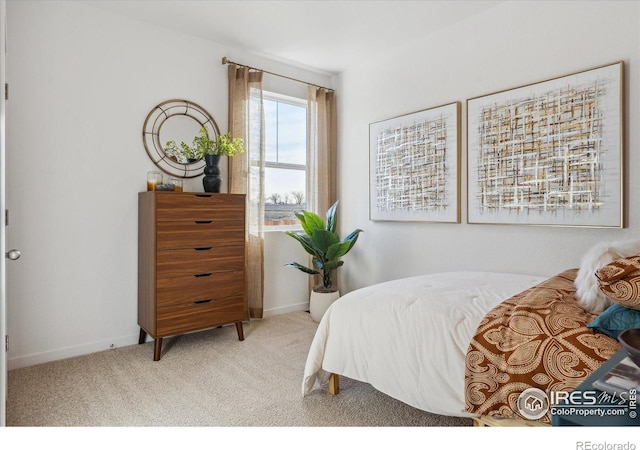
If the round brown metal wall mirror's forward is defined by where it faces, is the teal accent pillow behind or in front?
in front

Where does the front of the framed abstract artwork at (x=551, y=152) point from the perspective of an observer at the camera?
facing the viewer and to the left of the viewer

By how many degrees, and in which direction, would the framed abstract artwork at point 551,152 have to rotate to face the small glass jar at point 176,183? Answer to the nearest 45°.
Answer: approximately 45° to its right

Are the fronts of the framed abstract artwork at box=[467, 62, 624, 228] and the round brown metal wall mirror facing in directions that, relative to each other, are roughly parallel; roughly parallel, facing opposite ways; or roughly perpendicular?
roughly perpendicular

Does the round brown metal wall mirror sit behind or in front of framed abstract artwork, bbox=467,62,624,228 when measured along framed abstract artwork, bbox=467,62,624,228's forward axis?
in front

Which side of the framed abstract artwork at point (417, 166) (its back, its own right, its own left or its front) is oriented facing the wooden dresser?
front

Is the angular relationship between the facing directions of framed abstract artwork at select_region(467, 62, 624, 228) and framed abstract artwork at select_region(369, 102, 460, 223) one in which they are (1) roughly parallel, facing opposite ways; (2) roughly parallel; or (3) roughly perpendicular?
roughly parallel

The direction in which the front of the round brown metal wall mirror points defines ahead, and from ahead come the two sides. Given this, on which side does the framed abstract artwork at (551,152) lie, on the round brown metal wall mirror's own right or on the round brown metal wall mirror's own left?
on the round brown metal wall mirror's own left

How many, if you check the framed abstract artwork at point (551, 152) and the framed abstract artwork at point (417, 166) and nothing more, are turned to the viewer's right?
0

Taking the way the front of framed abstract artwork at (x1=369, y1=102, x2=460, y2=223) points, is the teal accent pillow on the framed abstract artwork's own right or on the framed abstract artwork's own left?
on the framed abstract artwork's own left

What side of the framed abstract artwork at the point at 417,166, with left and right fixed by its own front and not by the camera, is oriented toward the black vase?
front

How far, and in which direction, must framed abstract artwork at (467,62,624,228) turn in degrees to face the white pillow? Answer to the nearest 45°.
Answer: approximately 45° to its left

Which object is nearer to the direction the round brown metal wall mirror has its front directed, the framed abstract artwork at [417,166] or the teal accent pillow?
the teal accent pillow

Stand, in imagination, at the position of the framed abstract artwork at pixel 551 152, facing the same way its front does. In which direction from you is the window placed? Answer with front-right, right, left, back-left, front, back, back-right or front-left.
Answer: front-right

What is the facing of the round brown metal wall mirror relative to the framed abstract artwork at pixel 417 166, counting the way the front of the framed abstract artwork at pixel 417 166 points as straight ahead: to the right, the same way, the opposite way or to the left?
to the left

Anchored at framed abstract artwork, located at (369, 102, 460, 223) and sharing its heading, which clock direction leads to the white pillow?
The white pillow is roughly at 10 o'clock from the framed abstract artwork.

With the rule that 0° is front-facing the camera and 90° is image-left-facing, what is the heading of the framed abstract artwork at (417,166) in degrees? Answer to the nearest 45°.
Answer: approximately 45°

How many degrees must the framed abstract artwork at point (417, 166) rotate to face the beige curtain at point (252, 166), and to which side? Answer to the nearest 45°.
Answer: approximately 45° to its right

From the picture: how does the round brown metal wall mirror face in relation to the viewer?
toward the camera
